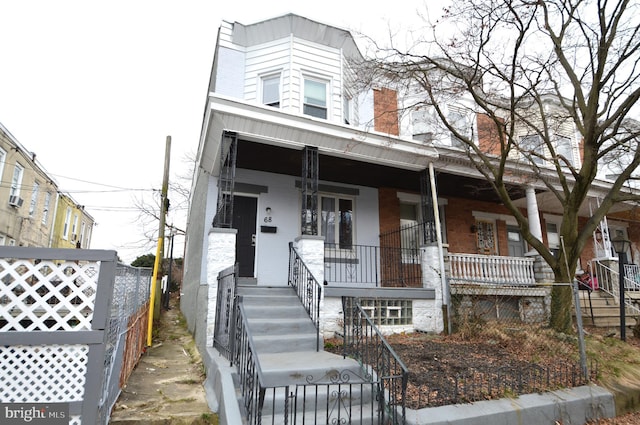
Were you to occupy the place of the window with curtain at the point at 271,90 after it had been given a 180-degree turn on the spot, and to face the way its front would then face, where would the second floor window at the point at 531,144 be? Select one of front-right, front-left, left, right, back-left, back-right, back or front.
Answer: front-right

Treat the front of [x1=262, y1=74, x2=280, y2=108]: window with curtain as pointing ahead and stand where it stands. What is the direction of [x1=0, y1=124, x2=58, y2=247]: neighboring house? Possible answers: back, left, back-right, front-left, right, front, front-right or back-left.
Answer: right

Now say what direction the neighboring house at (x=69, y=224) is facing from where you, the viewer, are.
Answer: facing the viewer and to the right of the viewer

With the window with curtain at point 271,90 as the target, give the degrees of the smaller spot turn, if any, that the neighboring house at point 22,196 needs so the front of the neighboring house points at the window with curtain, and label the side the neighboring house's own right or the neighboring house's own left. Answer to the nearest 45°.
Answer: approximately 45° to the neighboring house's own right

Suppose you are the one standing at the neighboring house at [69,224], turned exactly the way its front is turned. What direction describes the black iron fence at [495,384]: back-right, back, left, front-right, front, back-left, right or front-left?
front-right

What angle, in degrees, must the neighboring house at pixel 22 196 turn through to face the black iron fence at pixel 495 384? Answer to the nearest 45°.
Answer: approximately 45° to its right

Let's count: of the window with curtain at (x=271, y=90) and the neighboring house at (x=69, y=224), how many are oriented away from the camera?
0

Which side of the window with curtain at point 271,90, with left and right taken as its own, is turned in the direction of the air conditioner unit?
right

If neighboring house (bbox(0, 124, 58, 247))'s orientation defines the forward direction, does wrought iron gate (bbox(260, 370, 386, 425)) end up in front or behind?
in front

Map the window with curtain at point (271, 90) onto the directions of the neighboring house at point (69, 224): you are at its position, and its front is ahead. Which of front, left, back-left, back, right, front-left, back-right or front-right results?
front-right
